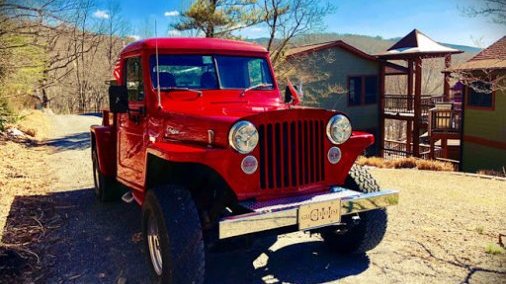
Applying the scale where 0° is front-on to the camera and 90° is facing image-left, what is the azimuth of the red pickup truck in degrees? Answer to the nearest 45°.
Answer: approximately 315°

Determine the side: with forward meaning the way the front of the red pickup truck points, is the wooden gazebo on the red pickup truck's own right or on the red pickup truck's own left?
on the red pickup truck's own left

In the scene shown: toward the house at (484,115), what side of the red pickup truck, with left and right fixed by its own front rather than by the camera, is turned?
left

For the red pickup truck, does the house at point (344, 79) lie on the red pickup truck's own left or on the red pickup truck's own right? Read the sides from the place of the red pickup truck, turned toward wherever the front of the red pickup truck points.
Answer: on the red pickup truck's own left
